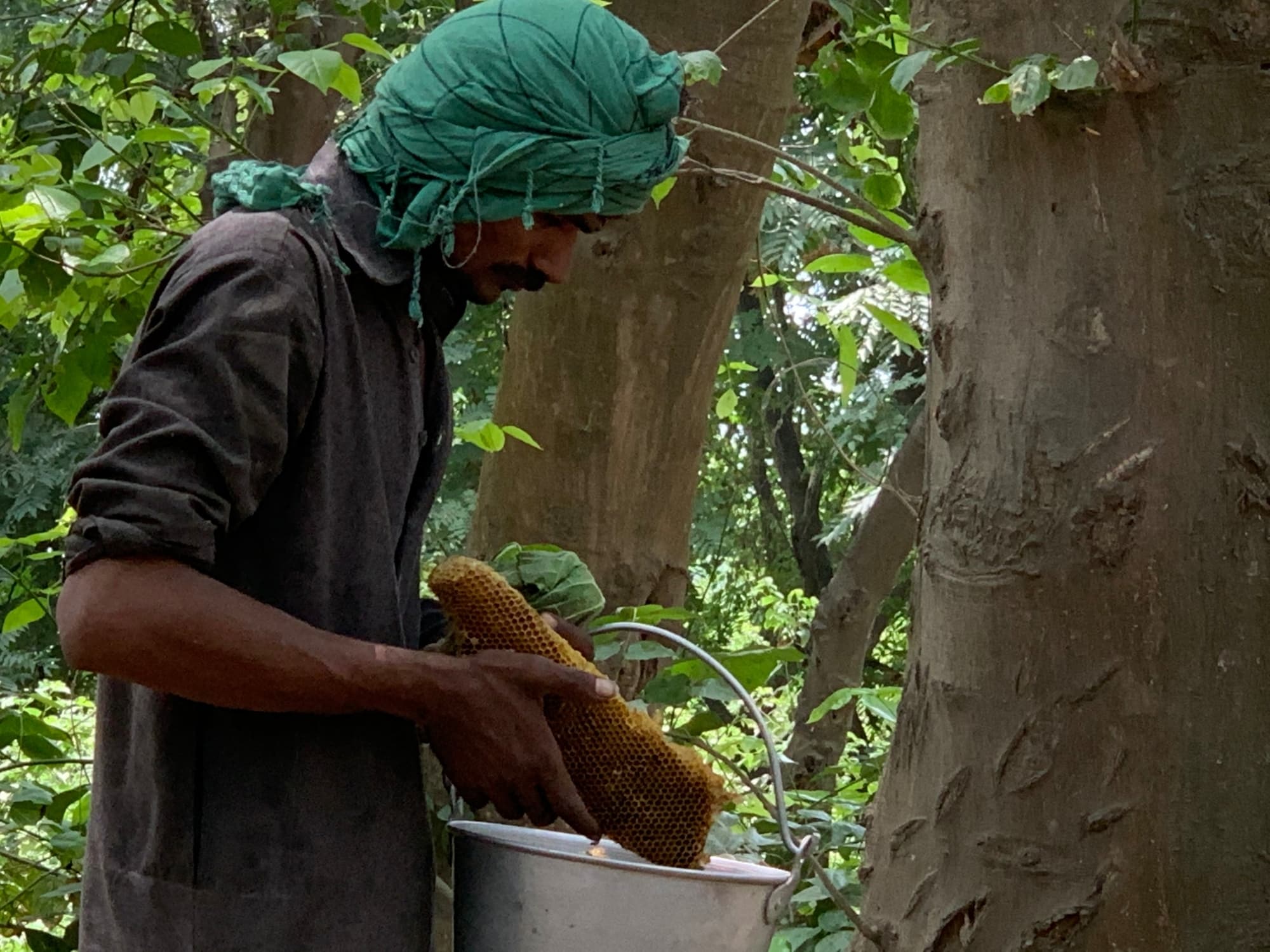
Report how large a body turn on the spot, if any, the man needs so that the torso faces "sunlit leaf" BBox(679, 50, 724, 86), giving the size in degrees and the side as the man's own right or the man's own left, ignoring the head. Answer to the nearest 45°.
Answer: approximately 45° to the man's own left

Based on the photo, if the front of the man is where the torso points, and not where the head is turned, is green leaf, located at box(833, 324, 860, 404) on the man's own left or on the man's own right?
on the man's own left

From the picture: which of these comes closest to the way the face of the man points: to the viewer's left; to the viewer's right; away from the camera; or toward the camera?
to the viewer's right

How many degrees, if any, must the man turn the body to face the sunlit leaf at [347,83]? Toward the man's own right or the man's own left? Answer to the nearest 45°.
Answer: approximately 90° to the man's own left

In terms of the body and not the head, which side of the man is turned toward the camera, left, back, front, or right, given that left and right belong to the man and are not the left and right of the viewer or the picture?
right

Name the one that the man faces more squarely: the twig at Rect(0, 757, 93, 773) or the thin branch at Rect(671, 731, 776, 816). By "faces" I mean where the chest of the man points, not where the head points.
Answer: the thin branch

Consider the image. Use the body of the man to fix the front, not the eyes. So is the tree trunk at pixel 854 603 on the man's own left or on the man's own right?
on the man's own left

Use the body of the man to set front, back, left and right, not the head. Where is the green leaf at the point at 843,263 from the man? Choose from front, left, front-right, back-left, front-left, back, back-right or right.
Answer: front-left

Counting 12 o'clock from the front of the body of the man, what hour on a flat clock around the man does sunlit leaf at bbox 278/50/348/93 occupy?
The sunlit leaf is roughly at 9 o'clock from the man.

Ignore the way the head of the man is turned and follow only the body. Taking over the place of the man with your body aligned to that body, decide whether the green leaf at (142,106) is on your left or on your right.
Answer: on your left
